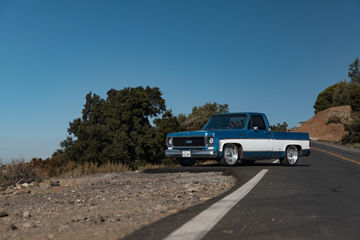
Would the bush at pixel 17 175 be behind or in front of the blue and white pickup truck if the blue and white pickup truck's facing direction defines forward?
in front

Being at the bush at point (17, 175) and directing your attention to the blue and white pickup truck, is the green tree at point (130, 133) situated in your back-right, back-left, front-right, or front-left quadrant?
front-left

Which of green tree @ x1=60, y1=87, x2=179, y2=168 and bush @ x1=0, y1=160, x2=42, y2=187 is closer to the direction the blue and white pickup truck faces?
the bush

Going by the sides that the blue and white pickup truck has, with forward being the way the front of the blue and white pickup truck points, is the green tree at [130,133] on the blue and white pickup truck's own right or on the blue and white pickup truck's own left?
on the blue and white pickup truck's own right

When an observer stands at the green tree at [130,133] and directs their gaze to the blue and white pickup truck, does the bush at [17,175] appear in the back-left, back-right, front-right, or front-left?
front-right

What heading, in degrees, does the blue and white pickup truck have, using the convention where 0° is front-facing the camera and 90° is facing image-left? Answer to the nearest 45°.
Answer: approximately 45°

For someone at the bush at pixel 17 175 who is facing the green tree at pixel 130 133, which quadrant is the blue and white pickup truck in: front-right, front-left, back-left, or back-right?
front-right
